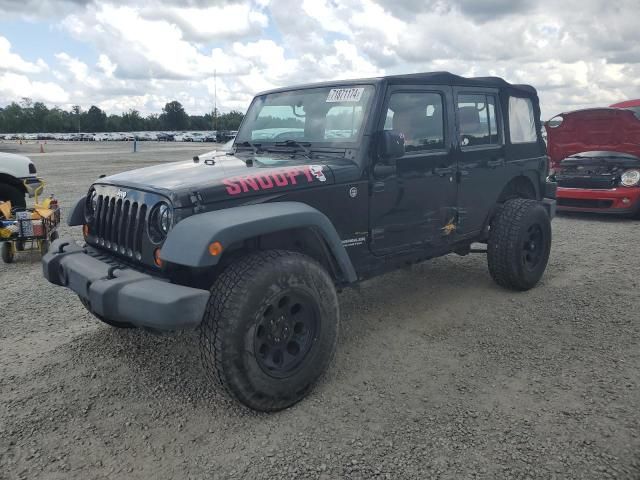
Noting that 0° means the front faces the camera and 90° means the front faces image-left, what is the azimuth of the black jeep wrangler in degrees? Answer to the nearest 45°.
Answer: approximately 45°

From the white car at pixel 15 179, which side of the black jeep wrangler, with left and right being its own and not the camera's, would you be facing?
right
